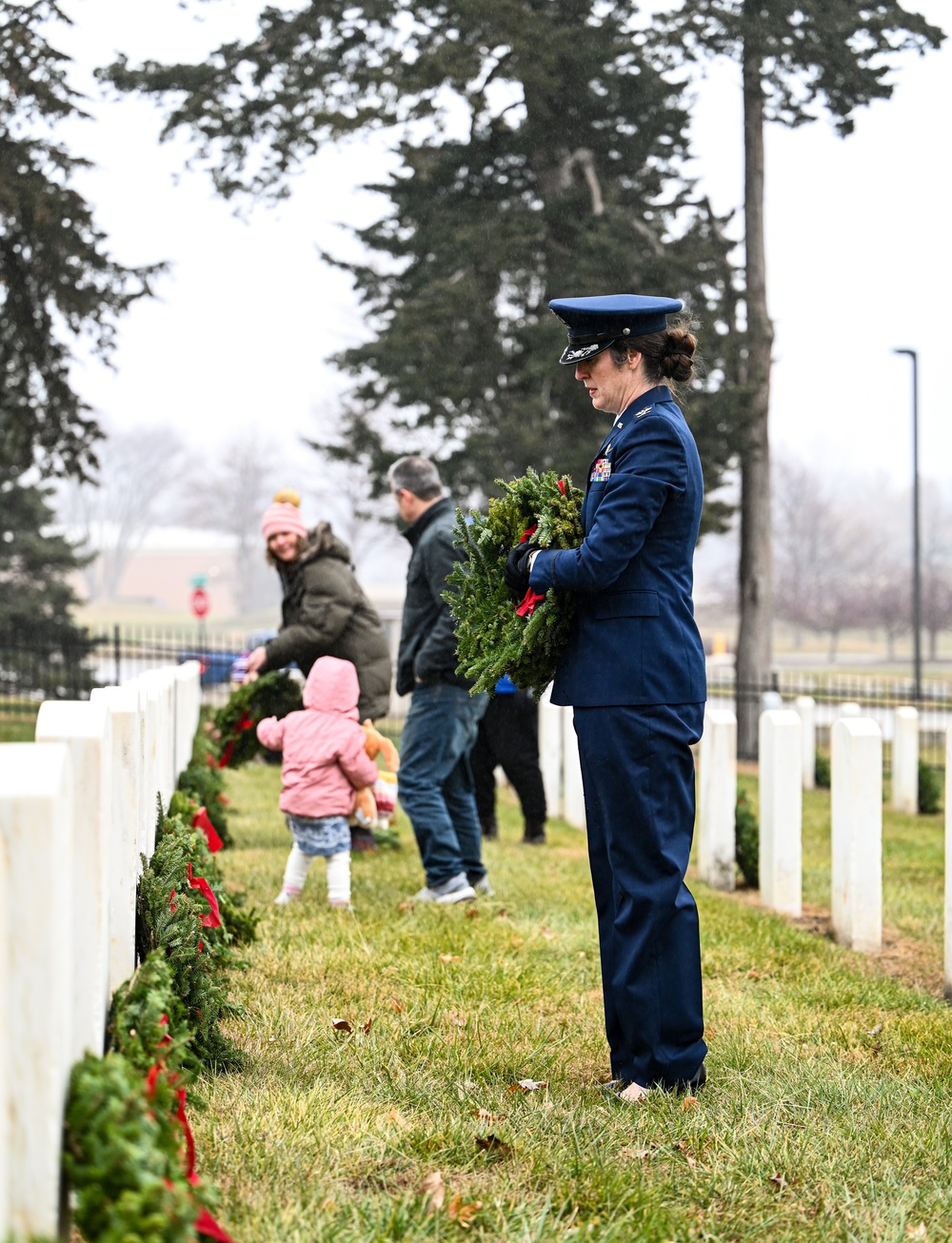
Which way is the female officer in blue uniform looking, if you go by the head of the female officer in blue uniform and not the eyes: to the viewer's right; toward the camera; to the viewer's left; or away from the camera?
to the viewer's left

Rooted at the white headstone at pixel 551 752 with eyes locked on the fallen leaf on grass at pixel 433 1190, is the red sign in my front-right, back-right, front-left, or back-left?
back-right

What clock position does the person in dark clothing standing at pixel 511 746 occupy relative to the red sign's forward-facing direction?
The person in dark clothing standing is roughly at 12 o'clock from the red sign.

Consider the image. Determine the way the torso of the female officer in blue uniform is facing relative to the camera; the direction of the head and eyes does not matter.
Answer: to the viewer's left

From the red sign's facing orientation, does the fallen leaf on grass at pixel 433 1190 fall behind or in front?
in front

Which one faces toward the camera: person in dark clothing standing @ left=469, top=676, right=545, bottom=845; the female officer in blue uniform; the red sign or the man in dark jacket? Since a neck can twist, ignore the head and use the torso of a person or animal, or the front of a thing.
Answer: the red sign

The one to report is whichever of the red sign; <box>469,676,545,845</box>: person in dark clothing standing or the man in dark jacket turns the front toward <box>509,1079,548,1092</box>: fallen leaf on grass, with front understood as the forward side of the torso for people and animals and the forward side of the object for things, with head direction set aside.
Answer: the red sign

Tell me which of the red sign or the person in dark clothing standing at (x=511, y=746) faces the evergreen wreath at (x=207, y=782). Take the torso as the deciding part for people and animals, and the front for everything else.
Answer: the red sign

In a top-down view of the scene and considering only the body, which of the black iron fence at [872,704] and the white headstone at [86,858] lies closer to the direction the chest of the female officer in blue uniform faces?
the white headstone
